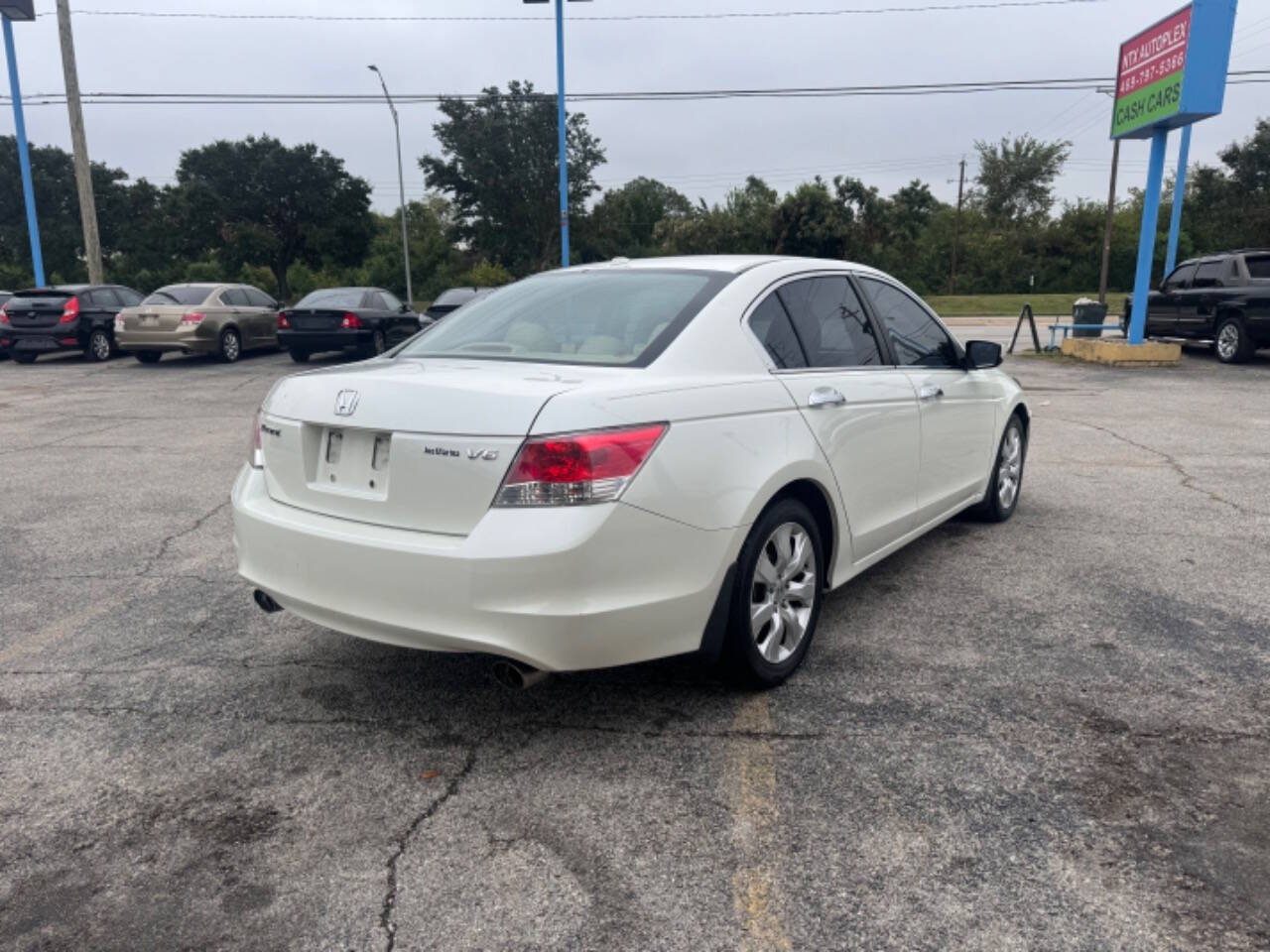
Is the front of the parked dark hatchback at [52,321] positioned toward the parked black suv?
no

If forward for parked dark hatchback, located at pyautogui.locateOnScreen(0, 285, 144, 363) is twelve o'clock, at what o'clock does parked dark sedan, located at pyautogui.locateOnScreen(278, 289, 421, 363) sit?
parked dark sedan, located at pyautogui.locateOnScreen(278, 289, 421, 363) is roughly at 3 o'clock from parked dark hatchback, located at pyautogui.locateOnScreen(0, 285, 144, 363).

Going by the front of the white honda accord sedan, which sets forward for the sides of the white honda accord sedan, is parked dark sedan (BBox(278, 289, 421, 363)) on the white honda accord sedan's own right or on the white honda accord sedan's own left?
on the white honda accord sedan's own left

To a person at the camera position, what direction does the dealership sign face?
facing the viewer and to the left of the viewer

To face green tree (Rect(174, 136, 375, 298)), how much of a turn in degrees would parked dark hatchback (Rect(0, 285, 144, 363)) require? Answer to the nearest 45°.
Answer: approximately 45° to its left

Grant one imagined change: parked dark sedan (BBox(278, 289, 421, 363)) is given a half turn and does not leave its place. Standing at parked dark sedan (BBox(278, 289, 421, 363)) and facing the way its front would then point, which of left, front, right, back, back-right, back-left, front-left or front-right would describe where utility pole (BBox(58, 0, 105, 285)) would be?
right

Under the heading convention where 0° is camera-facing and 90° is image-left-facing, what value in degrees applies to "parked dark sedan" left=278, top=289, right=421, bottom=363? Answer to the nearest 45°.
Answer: approximately 225°

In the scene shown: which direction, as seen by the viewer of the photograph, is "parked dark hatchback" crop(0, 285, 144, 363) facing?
facing away from the viewer and to the right of the viewer

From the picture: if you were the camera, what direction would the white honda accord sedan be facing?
facing away from the viewer and to the right of the viewer

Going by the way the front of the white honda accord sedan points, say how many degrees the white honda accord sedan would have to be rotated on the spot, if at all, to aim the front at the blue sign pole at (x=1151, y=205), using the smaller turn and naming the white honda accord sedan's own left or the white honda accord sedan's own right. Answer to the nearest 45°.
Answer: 0° — it already faces it

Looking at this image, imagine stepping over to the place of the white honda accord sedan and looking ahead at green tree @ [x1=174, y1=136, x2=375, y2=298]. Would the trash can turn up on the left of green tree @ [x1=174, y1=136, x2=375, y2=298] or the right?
right

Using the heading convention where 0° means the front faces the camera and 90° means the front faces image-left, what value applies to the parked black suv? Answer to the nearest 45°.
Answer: approximately 135°

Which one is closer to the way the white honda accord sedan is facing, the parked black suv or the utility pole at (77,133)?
the parked black suv

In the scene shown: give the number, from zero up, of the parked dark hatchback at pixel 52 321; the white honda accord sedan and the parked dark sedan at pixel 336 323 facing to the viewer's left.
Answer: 0

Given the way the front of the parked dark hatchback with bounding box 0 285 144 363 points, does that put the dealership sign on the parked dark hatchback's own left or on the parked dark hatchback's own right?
on the parked dark hatchback's own right

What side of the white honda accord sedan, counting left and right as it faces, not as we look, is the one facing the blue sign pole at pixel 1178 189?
front

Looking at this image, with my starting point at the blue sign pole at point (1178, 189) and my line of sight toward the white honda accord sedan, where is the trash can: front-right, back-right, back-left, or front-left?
front-right
